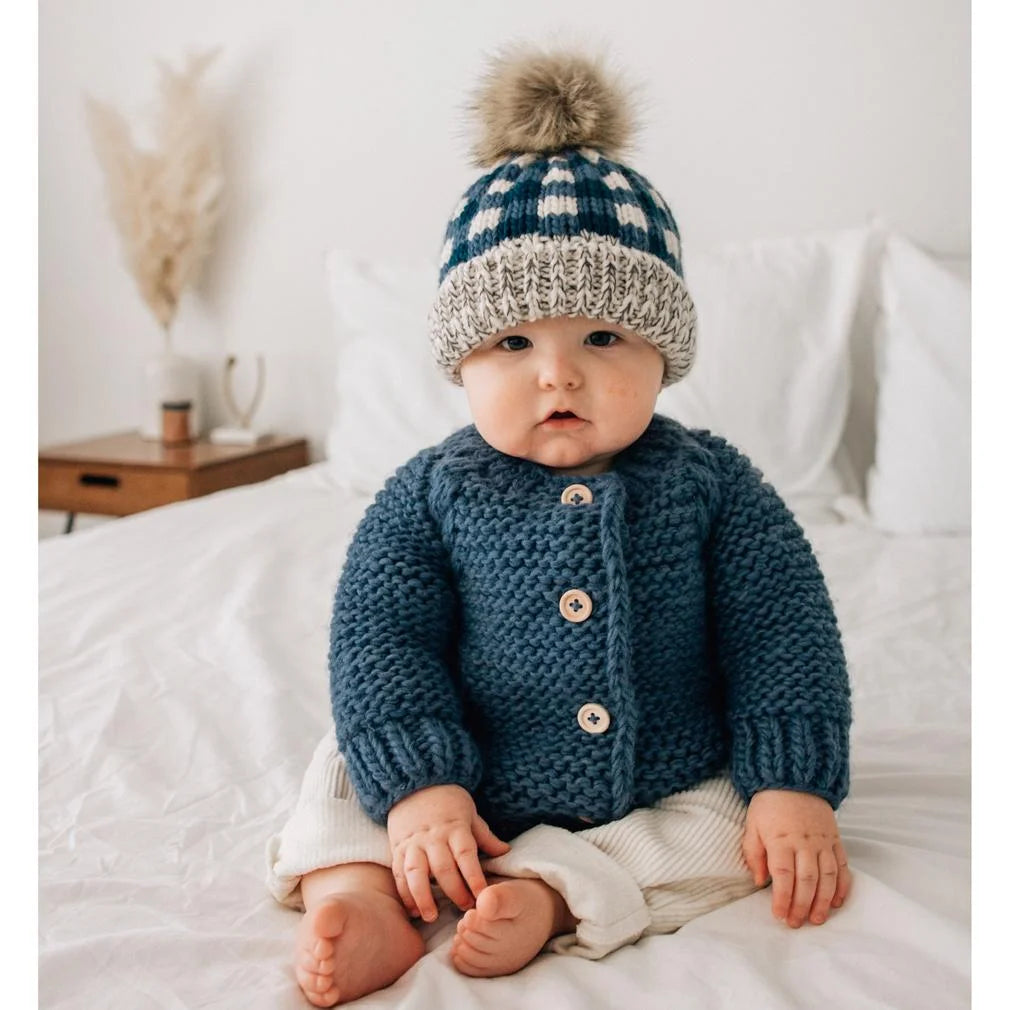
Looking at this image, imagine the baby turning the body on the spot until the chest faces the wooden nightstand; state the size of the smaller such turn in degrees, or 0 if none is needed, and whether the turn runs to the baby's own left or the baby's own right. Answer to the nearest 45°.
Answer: approximately 135° to the baby's own right

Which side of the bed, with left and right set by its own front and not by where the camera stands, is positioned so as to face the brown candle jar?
right

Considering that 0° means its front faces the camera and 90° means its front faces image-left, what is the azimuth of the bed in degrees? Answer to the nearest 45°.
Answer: approximately 45°

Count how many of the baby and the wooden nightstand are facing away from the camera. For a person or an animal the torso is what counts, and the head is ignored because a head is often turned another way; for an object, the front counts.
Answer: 0

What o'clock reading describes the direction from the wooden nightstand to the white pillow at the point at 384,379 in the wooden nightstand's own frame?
The white pillow is roughly at 9 o'clock from the wooden nightstand.

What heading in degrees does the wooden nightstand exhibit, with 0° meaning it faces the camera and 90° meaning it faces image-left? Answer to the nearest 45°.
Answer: approximately 45°

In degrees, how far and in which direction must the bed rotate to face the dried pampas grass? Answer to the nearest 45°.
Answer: approximately 90° to its right

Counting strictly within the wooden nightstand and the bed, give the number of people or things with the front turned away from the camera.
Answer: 0

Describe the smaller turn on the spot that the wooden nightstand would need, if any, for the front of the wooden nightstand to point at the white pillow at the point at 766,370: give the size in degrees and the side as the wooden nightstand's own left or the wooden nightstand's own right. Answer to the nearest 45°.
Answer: approximately 90° to the wooden nightstand's own left
